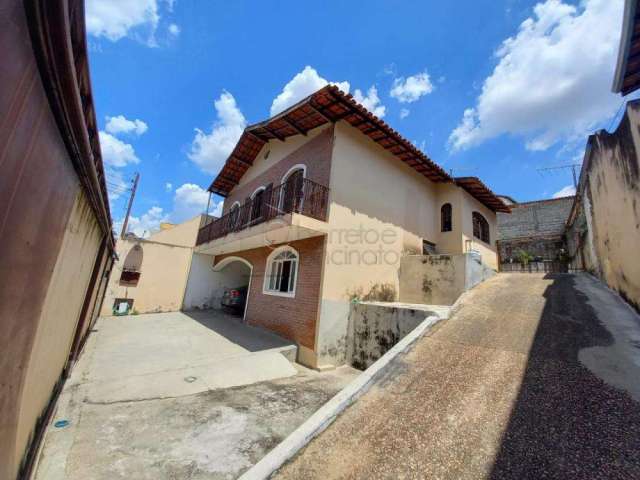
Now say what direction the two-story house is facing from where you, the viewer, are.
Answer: facing the viewer and to the left of the viewer

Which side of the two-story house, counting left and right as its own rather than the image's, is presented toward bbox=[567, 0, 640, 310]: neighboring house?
left

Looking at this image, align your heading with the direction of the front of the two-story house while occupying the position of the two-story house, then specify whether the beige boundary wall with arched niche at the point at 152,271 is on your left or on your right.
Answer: on your right

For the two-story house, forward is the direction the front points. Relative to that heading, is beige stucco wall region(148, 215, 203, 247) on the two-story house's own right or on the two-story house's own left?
on the two-story house's own right

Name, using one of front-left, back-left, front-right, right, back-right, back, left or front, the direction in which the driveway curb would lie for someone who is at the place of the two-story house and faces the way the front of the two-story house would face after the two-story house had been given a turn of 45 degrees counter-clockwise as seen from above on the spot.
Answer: front

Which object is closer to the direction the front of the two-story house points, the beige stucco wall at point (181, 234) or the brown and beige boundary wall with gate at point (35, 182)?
the brown and beige boundary wall with gate

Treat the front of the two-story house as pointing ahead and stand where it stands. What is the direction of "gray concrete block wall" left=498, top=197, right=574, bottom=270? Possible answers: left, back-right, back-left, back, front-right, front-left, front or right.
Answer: back

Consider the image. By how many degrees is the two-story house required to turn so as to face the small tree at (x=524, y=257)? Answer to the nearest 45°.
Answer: approximately 180°
